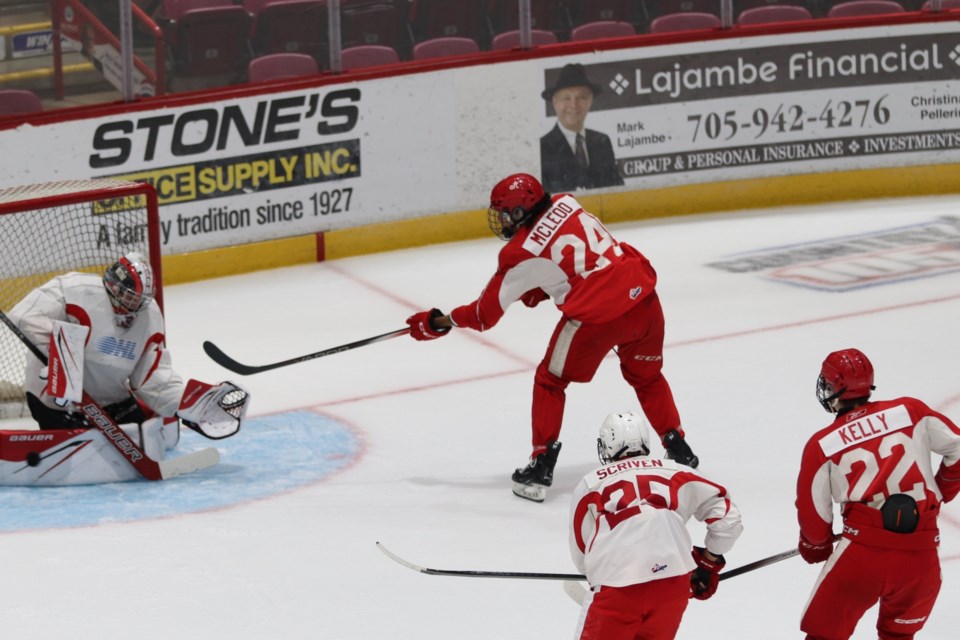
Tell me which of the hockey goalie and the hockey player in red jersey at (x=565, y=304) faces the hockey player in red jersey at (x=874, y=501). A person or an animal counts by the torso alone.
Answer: the hockey goalie

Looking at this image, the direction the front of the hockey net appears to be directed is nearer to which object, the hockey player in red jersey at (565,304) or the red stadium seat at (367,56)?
the hockey player in red jersey

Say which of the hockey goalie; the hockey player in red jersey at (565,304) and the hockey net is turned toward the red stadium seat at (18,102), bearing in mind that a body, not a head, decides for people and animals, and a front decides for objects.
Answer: the hockey player in red jersey

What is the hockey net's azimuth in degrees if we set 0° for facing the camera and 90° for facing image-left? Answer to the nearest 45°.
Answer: approximately 315°

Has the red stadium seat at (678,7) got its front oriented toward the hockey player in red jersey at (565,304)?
yes

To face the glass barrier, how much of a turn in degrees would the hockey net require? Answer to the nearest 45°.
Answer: approximately 90° to its left

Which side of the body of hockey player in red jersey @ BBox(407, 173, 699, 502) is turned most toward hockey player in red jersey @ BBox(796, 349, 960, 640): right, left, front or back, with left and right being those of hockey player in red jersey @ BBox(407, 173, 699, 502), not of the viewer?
back

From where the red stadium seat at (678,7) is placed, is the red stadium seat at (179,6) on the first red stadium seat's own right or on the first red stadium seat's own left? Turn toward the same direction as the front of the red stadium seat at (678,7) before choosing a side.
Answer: on the first red stadium seat's own right

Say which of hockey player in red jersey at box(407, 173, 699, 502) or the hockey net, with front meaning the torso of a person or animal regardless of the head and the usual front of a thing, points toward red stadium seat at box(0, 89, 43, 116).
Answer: the hockey player in red jersey

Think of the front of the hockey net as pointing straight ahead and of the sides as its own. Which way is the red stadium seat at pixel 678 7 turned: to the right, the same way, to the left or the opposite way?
to the right

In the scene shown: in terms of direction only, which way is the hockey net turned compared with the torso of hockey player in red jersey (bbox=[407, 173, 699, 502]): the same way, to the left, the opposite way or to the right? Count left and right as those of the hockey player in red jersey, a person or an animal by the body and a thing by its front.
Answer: the opposite way

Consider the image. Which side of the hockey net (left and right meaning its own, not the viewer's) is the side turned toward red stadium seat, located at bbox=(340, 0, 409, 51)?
left

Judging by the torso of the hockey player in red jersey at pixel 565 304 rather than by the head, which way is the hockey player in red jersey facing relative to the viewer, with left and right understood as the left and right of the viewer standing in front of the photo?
facing away from the viewer and to the left of the viewer
